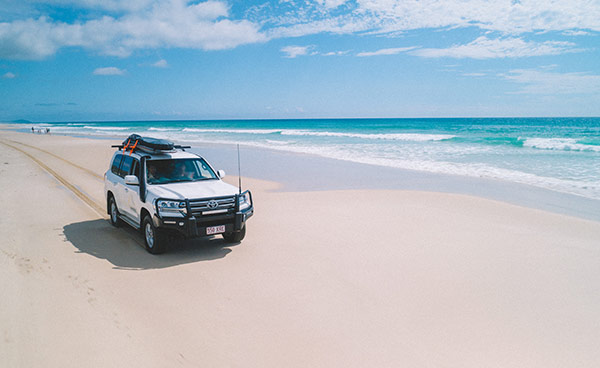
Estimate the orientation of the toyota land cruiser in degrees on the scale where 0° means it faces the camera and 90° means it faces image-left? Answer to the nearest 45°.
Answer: approximately 315°
